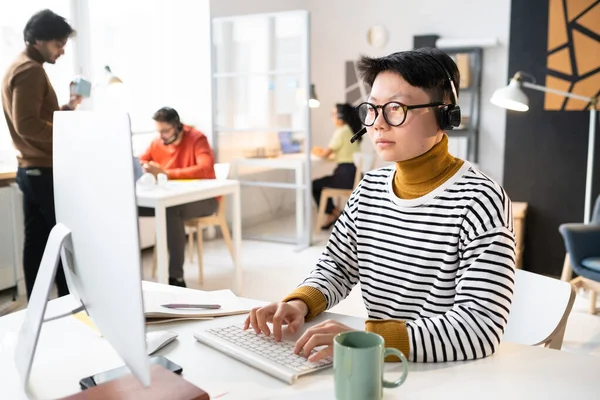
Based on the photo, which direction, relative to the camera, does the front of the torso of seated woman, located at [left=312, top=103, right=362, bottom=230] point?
to the viewer's left

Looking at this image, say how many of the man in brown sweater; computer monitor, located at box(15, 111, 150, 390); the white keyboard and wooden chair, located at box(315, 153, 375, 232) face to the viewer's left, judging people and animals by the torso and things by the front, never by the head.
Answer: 1

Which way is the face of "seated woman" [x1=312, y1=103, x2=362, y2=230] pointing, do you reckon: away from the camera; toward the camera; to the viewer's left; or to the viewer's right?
to the viewer's left

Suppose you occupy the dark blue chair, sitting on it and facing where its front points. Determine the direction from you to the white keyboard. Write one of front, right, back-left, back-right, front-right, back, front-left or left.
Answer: front-left

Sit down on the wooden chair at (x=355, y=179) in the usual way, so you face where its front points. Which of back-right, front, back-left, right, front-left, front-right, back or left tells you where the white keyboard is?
left

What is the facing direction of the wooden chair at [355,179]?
to the viewer's left

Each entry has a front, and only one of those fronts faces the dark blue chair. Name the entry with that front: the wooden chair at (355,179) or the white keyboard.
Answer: the white keyboard

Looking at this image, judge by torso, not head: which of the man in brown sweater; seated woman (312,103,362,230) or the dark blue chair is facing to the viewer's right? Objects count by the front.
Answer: the man in brown sweater

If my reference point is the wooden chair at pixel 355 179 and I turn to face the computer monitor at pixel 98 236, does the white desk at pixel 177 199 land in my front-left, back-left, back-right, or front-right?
front-right

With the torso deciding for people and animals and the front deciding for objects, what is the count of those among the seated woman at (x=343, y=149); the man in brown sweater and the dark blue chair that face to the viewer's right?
1

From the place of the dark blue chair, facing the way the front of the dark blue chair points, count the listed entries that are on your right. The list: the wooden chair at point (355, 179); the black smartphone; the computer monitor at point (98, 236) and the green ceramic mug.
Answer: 1

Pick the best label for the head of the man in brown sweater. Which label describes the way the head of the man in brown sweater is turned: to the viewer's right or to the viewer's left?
to the viewer's right

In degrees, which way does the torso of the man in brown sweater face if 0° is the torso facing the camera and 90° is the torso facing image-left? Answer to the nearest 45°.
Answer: approximately 270°

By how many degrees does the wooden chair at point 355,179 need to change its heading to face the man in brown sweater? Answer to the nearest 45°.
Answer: approximately 45° to its left

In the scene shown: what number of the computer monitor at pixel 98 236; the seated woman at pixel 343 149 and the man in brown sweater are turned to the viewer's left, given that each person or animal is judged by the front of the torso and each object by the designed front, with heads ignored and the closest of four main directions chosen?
1
